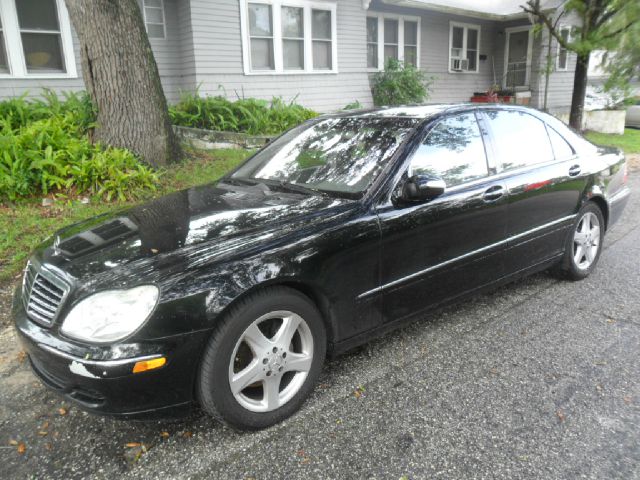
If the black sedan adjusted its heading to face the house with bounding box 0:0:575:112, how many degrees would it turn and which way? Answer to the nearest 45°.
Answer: approximately 135° to its right

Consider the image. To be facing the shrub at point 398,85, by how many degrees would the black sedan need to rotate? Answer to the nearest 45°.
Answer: approximately 135° to its right

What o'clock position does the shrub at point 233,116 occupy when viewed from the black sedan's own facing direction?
The shrub is roughly at 4 o'clock from the black sedan.

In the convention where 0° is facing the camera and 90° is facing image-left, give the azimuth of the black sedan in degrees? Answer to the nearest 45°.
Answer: approximately 45°

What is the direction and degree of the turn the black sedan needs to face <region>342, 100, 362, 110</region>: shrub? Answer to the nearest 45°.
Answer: approximately 135° to its right

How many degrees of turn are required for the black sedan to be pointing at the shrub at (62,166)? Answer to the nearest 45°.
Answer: approximately 90° to its right
